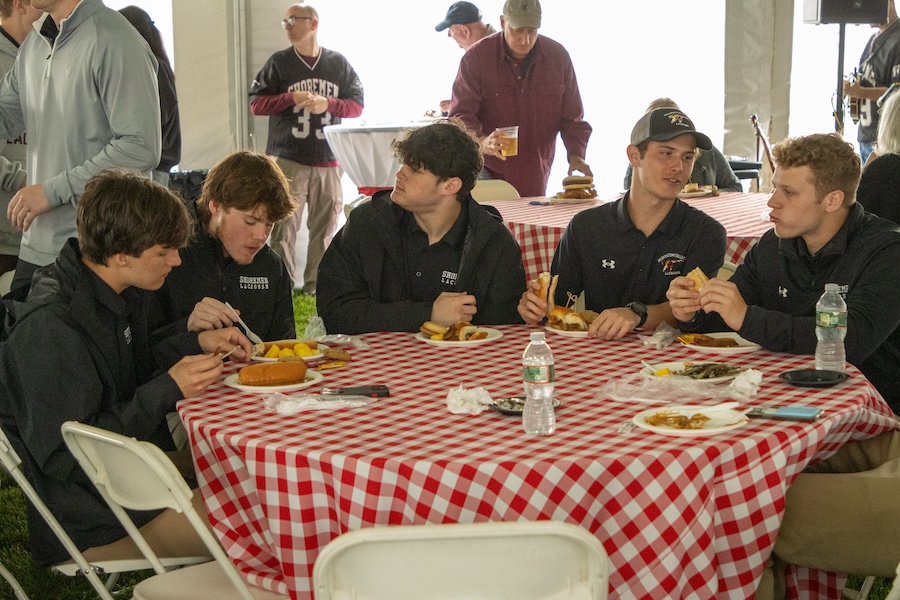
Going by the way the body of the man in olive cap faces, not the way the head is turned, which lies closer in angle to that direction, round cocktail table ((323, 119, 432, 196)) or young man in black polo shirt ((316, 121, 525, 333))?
the young man in black polo shirt

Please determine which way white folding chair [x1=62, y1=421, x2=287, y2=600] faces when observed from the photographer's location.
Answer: facing away from the viewer and to the right of the viewer

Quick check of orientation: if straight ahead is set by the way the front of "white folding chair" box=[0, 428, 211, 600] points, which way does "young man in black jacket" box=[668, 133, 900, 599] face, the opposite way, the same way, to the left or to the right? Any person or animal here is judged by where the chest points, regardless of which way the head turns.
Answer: the opposite way

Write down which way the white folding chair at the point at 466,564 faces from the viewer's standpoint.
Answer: facing away from the viewer

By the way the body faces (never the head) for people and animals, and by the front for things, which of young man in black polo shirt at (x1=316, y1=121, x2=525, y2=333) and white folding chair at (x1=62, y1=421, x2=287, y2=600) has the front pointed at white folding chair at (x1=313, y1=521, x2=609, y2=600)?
the young man in black polo shirt

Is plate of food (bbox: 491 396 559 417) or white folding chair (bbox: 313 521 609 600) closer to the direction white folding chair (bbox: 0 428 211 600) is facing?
the plate of food

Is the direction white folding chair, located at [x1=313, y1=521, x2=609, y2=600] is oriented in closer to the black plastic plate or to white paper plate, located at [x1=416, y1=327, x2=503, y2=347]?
the white paper plate

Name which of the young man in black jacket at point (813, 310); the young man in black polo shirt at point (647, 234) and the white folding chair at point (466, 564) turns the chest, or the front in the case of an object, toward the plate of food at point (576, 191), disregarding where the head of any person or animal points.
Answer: the white folding chair

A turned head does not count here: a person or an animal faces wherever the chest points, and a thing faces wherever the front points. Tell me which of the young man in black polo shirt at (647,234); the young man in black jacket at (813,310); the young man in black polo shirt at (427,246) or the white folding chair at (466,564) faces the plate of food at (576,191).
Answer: the white folding chair

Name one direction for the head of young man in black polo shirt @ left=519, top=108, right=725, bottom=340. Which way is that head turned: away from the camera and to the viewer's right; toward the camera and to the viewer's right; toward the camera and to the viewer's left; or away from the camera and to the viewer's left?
toward the camera and to the viewer's right

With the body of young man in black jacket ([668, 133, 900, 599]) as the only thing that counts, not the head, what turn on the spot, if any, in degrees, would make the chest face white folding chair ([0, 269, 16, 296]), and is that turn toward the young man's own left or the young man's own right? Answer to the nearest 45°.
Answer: approximately 45° to the young man's own right

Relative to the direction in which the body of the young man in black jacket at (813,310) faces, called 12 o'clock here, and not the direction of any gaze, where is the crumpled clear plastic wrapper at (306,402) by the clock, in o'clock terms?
The crumpled clear plastic wrapper is roughly at 12 o'clock from the young man in black jacket.

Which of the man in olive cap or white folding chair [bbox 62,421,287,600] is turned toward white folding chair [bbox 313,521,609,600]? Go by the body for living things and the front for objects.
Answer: the man in olive cap

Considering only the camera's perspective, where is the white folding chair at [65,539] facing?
facing to the right of the viewer
